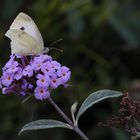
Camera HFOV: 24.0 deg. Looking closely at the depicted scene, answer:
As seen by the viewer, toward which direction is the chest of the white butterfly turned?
to the viewer's right
